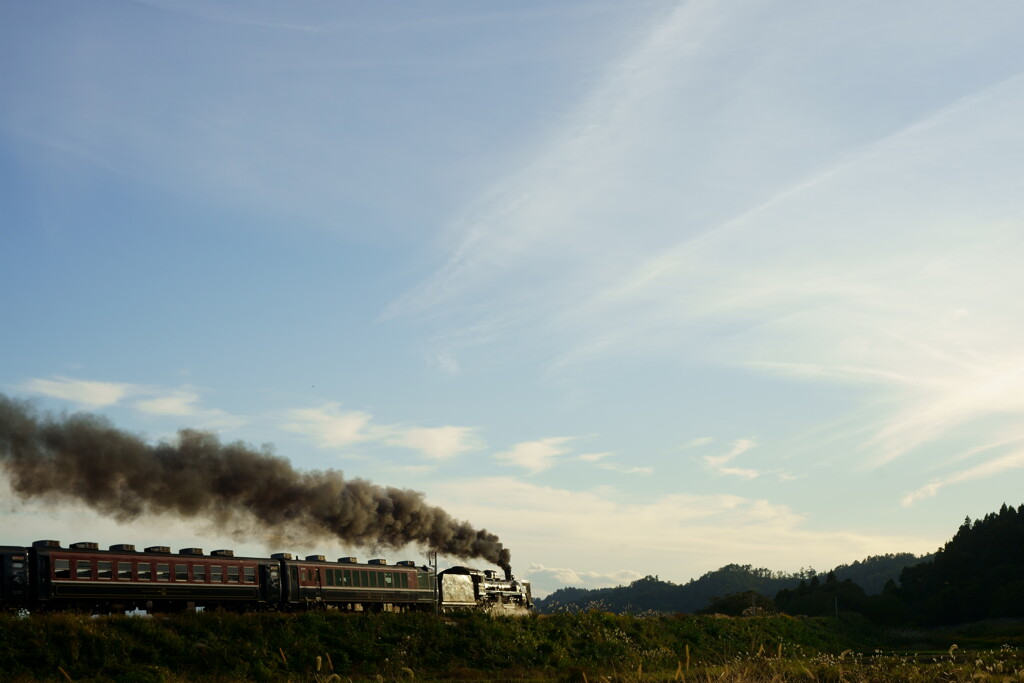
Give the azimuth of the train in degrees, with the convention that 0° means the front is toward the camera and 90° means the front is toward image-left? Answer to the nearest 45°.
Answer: approximately 225°
